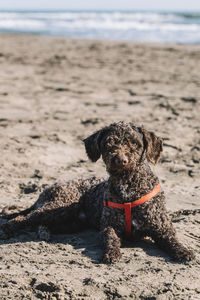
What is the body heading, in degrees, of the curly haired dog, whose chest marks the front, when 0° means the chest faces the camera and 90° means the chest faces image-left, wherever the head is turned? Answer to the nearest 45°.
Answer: approximately 315°
